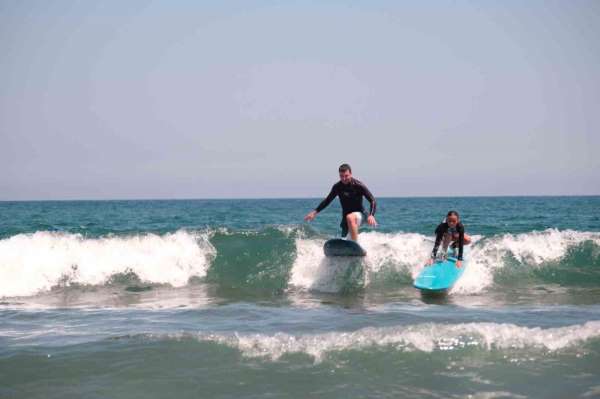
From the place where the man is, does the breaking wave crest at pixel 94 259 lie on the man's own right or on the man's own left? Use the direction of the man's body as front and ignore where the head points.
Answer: on the man's own right

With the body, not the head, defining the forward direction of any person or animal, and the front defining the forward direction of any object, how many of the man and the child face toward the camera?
2

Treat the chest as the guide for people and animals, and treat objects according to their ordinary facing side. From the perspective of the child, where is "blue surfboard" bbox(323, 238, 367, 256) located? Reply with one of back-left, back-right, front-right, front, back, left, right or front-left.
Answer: right

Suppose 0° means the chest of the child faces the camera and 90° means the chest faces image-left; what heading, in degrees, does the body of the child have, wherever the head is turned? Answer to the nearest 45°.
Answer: approximately 0°

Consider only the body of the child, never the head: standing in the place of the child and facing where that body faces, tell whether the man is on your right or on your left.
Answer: on your right

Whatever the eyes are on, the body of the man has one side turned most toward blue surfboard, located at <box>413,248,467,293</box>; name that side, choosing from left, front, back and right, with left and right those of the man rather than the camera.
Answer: left

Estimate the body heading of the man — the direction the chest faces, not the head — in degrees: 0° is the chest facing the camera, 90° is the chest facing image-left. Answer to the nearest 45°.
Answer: approximately 0°

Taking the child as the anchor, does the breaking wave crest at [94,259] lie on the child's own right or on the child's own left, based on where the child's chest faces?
on the child's own right
